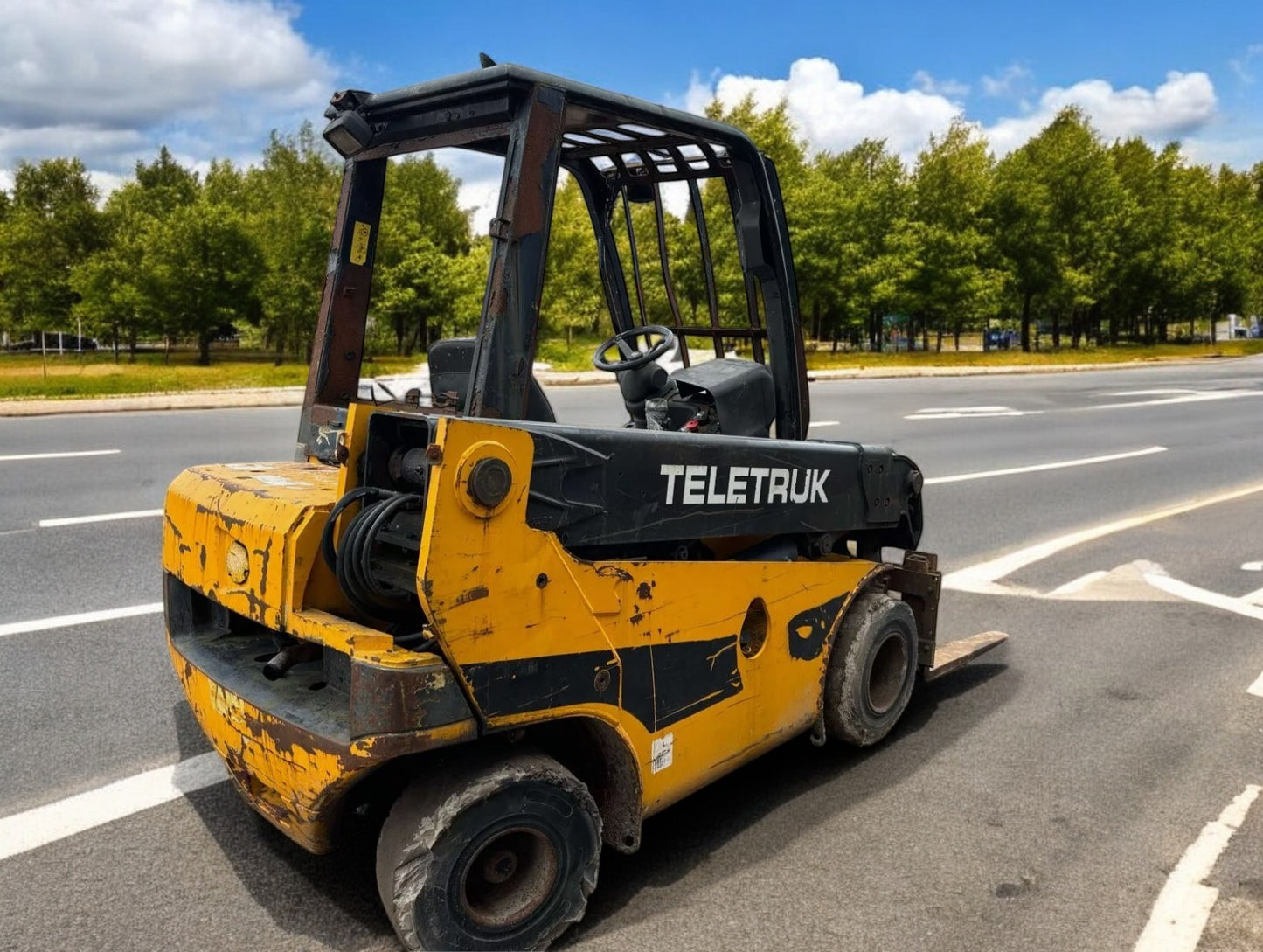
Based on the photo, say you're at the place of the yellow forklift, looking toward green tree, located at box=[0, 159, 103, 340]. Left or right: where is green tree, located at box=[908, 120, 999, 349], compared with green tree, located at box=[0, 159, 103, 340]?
right

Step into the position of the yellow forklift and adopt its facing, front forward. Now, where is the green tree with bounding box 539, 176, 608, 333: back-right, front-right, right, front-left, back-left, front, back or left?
front-left

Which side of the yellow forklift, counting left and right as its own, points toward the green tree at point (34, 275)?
left

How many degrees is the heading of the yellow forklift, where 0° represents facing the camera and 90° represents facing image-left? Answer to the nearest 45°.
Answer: approximately 225°

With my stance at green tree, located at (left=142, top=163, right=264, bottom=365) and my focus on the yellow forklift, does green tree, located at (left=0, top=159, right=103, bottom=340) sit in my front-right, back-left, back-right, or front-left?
back-right

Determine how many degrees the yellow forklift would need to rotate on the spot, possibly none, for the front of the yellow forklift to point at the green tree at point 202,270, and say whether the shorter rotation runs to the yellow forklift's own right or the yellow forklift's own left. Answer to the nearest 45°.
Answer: approximately 45° to the yellow forklift's own left

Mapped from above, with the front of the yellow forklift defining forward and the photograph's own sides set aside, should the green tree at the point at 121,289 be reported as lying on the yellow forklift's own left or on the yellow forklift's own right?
on the yellow forklift's own left
